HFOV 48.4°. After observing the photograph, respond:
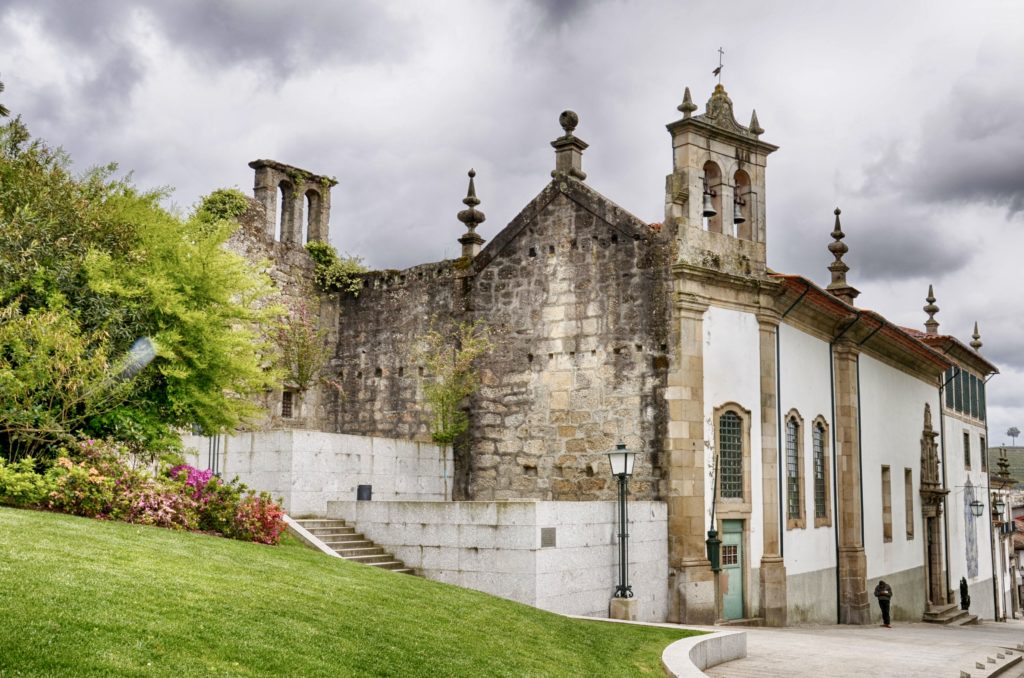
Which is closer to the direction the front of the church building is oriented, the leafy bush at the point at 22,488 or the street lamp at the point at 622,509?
the street lamp

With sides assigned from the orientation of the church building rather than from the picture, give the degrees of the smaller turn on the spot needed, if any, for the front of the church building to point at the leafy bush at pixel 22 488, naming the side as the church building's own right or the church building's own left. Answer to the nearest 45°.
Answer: approximately 90° to the church building's own right

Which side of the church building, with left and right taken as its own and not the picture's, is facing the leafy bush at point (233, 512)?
right

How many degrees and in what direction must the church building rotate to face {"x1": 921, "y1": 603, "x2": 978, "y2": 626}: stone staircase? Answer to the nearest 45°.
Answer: approximately 90° to its left

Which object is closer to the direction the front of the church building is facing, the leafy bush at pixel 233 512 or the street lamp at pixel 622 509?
the street lamp
